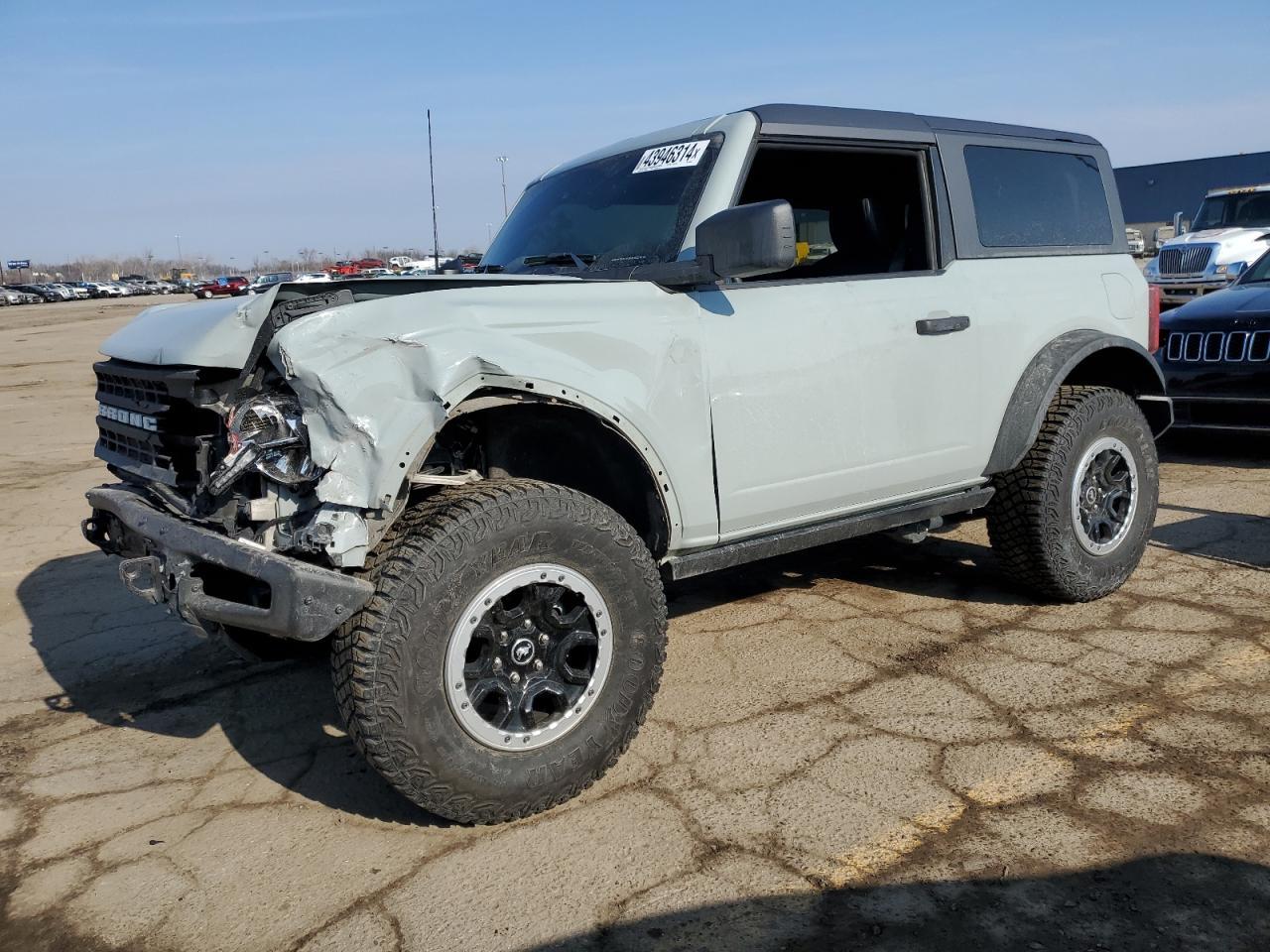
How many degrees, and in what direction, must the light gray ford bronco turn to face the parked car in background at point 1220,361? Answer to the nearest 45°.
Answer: approximately 180°

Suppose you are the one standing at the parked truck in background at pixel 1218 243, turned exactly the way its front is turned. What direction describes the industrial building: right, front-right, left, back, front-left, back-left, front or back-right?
back-right

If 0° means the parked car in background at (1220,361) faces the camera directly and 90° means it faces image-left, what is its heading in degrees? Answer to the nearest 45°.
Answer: approximately 45°

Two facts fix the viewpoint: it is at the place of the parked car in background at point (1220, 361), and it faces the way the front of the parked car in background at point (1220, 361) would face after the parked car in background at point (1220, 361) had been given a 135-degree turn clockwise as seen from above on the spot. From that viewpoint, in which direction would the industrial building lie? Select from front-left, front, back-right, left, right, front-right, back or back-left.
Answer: front
